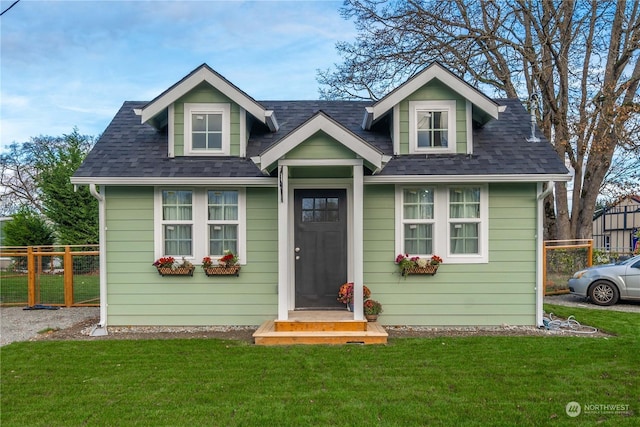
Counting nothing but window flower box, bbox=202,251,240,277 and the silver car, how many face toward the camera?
1

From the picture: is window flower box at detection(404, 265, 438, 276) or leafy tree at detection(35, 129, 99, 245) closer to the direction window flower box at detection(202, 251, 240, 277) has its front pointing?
the window flower box

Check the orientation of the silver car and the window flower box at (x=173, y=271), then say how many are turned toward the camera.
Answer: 1

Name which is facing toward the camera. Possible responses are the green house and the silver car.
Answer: the green house

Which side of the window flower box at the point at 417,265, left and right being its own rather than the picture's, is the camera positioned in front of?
front

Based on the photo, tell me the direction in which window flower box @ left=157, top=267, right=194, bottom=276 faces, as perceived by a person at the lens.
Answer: facing the viewer

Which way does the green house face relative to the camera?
toward the camera

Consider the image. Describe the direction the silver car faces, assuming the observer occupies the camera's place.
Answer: facing to the left of the viewer
